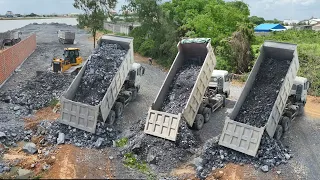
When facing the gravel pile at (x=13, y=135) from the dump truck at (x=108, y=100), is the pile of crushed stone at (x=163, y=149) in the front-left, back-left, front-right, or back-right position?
back-left

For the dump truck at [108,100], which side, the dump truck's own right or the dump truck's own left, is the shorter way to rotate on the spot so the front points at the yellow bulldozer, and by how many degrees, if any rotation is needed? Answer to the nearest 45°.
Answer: approximately 45° to the dump truck's own left

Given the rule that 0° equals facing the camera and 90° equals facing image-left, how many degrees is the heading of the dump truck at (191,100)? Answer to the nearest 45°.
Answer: approximately 225°

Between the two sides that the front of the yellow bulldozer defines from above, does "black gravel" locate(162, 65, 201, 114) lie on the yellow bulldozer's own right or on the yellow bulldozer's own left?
on the yellow bulldozer's own left

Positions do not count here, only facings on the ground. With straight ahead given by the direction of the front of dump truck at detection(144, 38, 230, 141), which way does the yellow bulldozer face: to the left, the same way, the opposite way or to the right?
the opposite way

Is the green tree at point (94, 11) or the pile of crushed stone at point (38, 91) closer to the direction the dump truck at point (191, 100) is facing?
the green tree

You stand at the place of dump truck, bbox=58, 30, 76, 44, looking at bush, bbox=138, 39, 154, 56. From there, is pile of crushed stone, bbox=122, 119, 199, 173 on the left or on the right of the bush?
right

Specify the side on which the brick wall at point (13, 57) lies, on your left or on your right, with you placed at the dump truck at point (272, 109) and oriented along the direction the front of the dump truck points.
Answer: on your left

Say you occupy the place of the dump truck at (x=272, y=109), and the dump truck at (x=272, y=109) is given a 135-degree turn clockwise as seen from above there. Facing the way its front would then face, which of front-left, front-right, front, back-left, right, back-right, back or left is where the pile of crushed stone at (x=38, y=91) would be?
right

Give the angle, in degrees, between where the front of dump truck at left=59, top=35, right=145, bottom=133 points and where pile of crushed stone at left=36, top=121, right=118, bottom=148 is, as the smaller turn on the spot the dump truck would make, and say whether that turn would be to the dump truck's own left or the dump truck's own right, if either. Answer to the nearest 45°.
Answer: approximately 180°

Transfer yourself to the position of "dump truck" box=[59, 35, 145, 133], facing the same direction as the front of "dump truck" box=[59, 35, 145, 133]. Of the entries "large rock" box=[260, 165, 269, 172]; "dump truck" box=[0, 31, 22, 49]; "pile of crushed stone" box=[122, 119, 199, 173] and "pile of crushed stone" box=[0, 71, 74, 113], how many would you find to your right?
2

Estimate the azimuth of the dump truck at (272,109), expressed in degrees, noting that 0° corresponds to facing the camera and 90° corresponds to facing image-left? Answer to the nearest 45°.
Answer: approximately 225°

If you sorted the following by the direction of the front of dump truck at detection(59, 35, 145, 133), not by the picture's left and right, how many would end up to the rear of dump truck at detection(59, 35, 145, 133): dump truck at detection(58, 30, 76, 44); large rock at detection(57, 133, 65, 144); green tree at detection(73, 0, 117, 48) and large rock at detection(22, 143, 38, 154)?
2

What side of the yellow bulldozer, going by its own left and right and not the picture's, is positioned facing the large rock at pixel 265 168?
left

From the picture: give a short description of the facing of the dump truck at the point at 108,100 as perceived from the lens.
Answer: facing away from the viewer and to the right of the viewer

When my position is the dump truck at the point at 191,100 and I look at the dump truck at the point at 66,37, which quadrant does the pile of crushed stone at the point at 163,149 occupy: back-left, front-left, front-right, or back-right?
back-left
